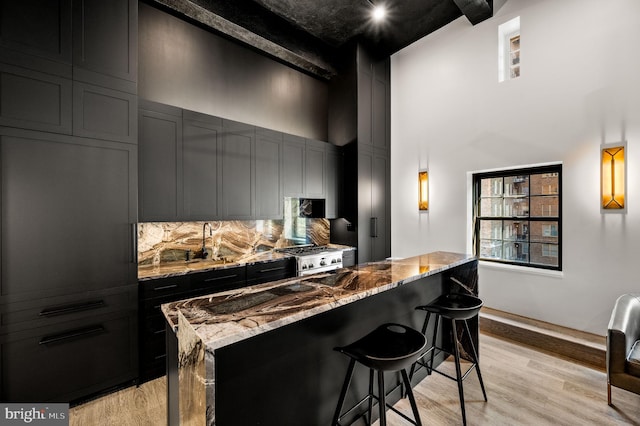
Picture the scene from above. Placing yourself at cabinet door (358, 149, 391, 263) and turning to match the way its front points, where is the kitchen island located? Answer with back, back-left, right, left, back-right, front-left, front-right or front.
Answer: front-right

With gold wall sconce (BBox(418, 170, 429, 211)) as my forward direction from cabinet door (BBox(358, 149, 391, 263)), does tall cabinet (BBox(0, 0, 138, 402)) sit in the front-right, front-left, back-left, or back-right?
back-right

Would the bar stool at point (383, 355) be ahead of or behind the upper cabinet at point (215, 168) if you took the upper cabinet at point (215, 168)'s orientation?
ahead

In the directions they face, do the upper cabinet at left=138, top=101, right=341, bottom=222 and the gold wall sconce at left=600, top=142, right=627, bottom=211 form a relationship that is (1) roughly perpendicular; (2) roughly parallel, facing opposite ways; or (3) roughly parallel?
roughly perpendicular

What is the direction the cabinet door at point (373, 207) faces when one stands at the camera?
facing the viewer and to the right of the viewer

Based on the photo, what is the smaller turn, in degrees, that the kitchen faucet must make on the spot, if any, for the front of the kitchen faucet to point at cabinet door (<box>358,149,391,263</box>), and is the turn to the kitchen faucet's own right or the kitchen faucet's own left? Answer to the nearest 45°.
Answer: approximately 45° to the kitchen faucet's own left

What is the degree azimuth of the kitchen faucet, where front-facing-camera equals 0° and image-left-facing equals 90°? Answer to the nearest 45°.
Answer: approximately 315°

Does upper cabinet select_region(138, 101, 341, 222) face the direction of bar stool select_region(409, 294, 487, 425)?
yes

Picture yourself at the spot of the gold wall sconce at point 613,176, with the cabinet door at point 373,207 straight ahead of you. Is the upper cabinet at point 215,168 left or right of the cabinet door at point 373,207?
left

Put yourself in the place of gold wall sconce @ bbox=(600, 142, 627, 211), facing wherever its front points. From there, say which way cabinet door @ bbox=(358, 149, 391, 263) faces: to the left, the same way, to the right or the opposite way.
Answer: to the left

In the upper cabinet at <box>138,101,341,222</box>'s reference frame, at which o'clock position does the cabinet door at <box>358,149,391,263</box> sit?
The cabinet door is roughly at 10 o'clock from the upper cabinet.

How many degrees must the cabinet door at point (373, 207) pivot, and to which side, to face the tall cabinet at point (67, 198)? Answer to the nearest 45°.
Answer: approximately 90° to its right

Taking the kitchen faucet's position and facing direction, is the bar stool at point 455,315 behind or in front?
in front

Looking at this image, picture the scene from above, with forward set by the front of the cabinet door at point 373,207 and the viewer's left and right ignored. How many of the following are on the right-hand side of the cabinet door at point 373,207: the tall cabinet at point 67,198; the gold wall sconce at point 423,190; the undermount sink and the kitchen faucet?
3
